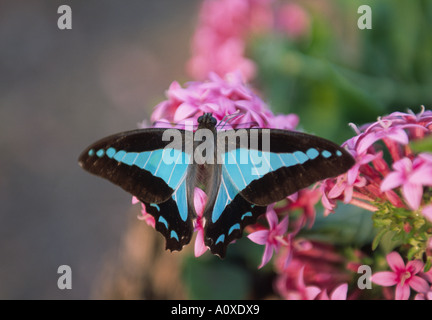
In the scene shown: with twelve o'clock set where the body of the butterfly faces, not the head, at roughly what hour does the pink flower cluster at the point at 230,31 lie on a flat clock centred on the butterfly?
The pink flower cluster is roughly at 12 o'clock from the butterfly.

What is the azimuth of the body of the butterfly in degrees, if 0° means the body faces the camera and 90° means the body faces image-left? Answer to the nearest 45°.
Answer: approximately 180°
